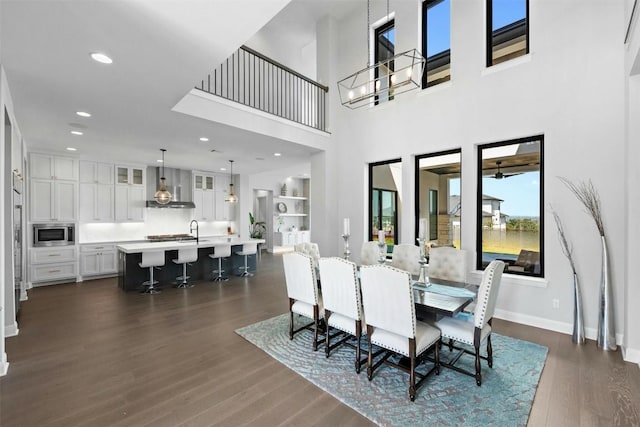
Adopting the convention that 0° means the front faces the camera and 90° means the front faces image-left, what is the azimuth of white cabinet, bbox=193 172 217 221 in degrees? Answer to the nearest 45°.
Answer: approximately 0°

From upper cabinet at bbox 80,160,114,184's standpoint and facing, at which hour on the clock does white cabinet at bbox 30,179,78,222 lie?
The white cabinet is roughly at 2 o'clock from the upper cabinet.

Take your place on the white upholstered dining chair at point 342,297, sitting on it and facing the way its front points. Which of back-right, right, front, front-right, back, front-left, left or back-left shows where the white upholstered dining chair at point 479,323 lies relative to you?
front-right

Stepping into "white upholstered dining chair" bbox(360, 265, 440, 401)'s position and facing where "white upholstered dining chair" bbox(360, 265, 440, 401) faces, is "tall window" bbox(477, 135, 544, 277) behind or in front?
in front

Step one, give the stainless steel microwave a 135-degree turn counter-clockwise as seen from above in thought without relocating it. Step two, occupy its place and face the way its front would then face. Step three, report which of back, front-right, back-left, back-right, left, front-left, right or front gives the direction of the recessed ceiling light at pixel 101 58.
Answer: back-right

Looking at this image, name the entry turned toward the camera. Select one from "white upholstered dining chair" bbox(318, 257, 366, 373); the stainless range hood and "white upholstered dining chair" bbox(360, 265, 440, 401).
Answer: the stainless range hood

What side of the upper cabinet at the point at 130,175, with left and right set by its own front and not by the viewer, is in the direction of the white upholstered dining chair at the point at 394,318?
front

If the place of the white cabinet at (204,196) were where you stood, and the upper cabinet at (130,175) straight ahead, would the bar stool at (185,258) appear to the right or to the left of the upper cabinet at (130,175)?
left

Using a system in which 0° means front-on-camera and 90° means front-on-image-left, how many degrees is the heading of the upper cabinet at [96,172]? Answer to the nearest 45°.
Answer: approximately 0°

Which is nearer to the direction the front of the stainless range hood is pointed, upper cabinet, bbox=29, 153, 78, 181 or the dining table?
the dining table

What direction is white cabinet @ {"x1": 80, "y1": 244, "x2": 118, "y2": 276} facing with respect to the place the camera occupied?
facing the viewer

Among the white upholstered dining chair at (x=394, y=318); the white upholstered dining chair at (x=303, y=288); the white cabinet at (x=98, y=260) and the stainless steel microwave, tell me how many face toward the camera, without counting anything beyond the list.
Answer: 2

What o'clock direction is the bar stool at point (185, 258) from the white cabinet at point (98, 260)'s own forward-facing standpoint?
The bar stool is roughly at 11 o'clock from the white cabinet.

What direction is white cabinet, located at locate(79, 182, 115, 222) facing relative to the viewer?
toward the camera

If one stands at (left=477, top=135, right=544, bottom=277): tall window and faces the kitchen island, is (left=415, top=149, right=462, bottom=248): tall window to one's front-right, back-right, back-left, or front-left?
front-right

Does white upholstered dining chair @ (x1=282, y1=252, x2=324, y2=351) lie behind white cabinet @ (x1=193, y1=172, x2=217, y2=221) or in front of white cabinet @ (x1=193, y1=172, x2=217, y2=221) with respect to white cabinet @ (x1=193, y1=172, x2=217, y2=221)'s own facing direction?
in front

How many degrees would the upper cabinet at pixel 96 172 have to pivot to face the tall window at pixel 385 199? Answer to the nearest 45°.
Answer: approximately 45° to its left

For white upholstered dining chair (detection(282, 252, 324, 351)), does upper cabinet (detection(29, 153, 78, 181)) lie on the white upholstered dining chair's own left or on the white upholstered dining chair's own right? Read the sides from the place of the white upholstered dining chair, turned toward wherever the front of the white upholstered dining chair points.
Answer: on the white upholstered dining chair's own left

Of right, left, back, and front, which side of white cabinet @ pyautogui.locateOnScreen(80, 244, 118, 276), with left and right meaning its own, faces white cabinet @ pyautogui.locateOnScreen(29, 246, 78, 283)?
right

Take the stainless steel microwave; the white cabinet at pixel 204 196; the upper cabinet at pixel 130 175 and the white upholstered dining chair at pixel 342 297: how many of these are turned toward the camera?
3
